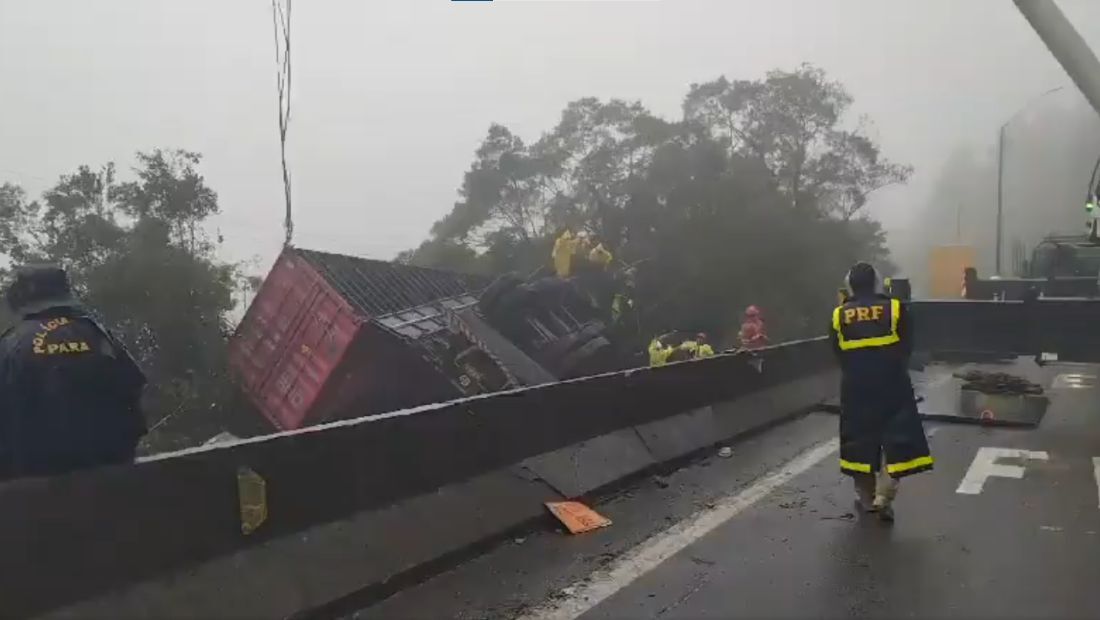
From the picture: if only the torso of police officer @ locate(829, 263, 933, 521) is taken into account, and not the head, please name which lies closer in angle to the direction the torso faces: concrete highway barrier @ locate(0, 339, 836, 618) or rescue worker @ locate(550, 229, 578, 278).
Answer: the rescue worker

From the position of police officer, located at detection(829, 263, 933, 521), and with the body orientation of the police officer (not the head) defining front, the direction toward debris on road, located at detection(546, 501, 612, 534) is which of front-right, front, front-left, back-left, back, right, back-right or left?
back-left

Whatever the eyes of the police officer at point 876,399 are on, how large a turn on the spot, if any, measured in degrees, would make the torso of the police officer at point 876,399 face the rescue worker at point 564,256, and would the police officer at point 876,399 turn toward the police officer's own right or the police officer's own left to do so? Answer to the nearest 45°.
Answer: approximately 45° to the police officer's own left

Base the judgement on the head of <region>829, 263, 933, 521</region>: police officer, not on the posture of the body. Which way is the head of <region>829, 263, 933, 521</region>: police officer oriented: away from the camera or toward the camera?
away from the camera

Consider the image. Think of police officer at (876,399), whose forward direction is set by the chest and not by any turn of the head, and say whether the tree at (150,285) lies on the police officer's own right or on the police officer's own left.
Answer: on the police officer's own left

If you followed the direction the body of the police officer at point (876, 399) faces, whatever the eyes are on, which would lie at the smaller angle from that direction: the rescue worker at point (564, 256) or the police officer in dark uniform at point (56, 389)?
the rescue worker

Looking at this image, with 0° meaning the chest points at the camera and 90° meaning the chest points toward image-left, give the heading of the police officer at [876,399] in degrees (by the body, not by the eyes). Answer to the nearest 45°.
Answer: approximately 180°

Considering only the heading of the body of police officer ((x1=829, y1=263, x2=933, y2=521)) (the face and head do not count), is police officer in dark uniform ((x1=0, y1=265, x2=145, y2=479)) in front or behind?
behind

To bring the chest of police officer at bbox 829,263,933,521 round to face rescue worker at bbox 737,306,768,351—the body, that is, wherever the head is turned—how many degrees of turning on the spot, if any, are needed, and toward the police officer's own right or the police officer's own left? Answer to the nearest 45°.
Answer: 0° — they already face them

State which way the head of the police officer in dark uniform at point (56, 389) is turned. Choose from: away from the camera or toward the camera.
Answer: away from the camera

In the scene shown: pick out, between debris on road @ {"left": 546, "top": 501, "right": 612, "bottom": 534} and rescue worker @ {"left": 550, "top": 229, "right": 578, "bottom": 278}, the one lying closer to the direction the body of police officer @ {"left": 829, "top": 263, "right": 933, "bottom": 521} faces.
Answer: the rescue worker
